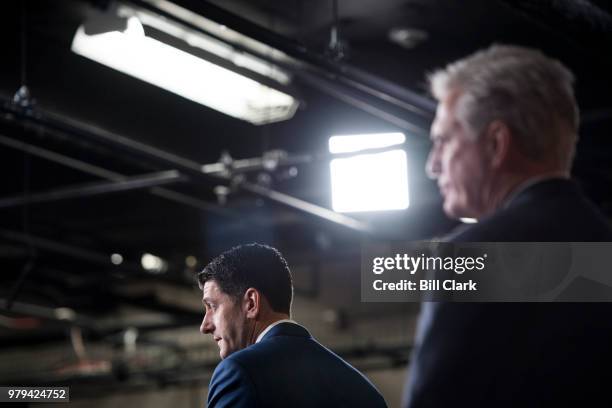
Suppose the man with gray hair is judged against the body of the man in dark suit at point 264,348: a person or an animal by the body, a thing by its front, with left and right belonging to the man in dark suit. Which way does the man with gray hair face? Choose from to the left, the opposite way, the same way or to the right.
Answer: the same way

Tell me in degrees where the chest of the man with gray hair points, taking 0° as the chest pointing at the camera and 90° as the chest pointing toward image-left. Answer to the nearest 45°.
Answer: approximately 135°

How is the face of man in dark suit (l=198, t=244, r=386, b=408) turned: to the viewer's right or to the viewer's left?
to the viewer's left

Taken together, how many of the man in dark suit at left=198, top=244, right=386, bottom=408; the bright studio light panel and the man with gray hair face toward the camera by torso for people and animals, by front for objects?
1

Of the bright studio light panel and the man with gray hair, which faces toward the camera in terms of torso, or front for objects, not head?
the bright studio light panel

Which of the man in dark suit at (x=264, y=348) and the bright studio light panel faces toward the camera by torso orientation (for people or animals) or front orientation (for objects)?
the bright studio light panel

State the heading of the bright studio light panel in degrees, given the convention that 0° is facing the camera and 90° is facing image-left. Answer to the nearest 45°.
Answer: approximately 0°

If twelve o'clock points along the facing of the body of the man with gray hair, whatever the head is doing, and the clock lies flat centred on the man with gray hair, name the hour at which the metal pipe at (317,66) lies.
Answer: The metal pipe is roughly at 1 o'clock from the man with gray hair.

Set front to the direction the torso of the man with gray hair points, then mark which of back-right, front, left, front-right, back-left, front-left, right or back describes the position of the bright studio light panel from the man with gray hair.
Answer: front-right

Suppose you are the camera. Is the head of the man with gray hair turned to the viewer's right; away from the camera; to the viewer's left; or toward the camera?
to the viewer's left

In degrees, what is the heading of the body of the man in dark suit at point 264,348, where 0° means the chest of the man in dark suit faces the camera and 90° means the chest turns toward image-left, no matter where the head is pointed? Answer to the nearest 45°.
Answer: approximately 135°

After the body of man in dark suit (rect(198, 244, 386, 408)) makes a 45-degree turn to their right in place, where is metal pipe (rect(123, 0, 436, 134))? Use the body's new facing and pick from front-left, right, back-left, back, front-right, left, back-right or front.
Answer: front

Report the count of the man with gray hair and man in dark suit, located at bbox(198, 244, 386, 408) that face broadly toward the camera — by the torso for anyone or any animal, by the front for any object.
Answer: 0
